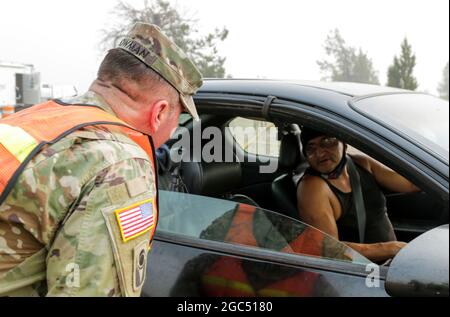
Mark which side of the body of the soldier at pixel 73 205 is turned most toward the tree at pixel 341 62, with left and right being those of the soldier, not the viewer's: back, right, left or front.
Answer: front

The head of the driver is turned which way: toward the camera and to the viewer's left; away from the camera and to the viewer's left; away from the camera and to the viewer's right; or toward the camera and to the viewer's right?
toward the camera and to the viewer's left

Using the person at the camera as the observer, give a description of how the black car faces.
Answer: facing the viewer and to the right of the viewer

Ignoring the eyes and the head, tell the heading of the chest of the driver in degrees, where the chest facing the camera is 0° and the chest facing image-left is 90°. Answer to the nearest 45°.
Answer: approximately 315°

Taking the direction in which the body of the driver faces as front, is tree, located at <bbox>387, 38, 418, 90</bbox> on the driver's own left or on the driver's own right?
on the driver's own left

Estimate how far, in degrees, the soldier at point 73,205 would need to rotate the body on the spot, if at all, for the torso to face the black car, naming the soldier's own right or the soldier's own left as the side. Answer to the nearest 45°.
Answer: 0° — they already face it

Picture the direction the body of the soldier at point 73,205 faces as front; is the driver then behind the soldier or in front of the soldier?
in front

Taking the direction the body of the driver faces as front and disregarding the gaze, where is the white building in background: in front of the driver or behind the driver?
behind

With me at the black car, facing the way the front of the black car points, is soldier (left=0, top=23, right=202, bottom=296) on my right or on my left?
on my right

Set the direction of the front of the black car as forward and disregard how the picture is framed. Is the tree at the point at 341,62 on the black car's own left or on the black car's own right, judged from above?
on the black car's own left

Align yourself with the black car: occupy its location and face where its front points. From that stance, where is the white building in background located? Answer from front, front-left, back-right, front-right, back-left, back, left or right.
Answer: back

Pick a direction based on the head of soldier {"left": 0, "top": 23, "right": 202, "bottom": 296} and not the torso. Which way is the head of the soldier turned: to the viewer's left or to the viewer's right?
to the viewer's right
